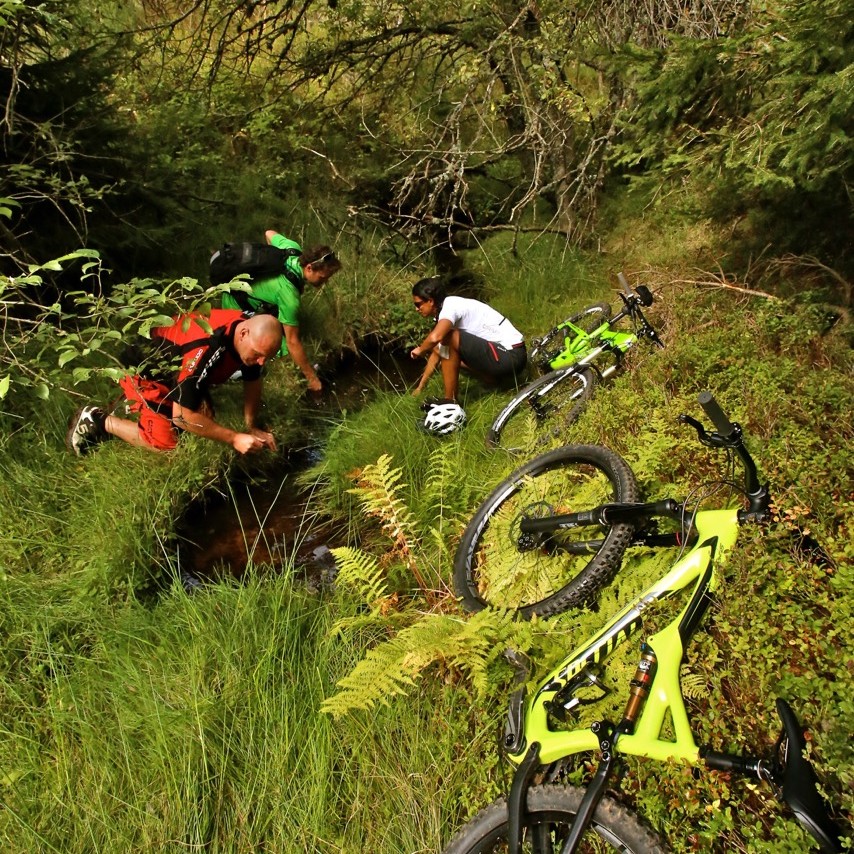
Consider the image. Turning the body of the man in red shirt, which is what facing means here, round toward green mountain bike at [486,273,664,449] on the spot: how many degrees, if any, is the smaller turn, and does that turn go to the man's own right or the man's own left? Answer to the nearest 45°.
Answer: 0° — they already face it

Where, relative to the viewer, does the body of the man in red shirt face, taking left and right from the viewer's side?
facing to the right of the viewer

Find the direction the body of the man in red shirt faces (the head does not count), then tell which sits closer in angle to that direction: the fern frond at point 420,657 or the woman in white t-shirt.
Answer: the woman in white t-shirt

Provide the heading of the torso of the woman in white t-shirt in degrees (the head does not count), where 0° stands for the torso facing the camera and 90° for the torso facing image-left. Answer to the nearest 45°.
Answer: approximately 90°

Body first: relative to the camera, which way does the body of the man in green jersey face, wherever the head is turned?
to the viewer's right

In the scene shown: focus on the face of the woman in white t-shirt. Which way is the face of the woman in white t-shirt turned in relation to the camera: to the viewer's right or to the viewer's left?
to the viewer's left

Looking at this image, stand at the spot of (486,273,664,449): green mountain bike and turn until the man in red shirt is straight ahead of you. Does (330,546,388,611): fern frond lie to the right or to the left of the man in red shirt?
left

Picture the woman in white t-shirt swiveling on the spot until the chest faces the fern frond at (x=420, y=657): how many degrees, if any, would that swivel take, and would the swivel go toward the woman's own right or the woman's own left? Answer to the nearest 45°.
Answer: approximately 90° to the woman's own left

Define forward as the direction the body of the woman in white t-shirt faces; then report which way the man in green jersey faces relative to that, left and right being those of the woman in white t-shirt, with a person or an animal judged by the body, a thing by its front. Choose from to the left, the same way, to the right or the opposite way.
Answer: the opposite way

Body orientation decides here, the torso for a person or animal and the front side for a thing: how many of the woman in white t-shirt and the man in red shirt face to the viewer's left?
1
